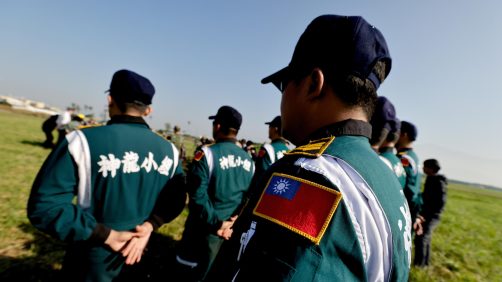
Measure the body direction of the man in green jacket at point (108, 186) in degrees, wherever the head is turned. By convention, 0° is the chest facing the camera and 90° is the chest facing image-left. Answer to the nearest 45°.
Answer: approximately 135°

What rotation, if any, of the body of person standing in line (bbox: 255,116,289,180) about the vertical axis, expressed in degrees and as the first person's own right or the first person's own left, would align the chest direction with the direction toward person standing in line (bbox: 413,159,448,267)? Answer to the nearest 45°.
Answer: approximately 135° to the first person's own right

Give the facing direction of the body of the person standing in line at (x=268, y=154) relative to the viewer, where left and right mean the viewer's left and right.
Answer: facing away from the viewer and to the left of the viewer

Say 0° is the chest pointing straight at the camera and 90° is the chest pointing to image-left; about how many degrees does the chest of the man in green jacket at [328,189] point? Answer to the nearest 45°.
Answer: approximately 135°

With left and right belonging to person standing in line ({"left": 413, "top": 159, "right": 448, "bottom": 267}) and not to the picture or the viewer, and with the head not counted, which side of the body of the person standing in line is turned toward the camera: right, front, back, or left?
left
